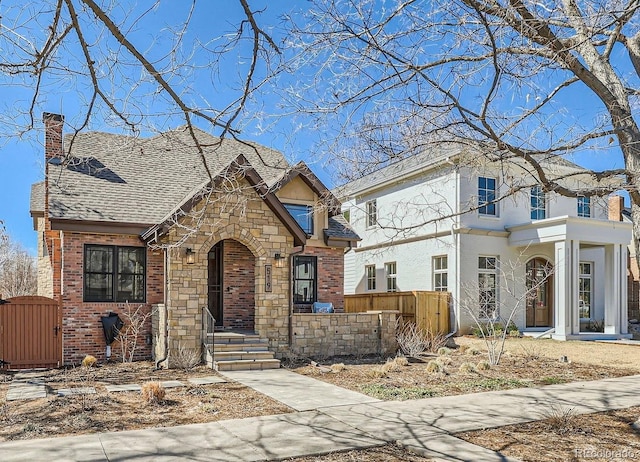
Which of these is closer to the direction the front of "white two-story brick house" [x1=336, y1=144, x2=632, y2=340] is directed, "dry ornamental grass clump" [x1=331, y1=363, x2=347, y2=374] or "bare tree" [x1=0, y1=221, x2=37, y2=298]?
the dry ornamental grass clump

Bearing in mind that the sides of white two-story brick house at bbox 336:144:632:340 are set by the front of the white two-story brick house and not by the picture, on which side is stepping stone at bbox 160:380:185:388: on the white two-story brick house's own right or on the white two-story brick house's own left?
on the white two-story brick house's own right

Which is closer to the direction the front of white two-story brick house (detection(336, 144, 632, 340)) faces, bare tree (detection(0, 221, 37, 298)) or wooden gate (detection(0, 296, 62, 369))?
the wooden gate

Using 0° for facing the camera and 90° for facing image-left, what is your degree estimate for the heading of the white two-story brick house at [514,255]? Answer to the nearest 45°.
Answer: approximately 315°

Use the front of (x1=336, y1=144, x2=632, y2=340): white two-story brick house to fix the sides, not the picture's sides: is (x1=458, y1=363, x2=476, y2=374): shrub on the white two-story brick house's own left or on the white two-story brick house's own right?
on the white two-story brick house's own right

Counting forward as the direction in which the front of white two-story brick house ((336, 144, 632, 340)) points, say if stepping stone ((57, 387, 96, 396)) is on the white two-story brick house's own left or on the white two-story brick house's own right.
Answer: on the white two-story brick house's own right

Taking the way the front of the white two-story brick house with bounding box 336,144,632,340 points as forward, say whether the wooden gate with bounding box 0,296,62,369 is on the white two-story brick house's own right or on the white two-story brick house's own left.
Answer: on the white two-story brick house's own right

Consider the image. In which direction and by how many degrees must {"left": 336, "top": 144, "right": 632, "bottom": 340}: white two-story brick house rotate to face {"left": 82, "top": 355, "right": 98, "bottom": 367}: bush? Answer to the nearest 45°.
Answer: approximately 90° to its right

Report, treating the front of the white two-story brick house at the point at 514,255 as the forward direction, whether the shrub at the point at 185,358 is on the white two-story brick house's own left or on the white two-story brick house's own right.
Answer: on the white two-story brick house's own right

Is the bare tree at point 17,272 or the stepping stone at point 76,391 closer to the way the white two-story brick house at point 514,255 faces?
the stepping stone
